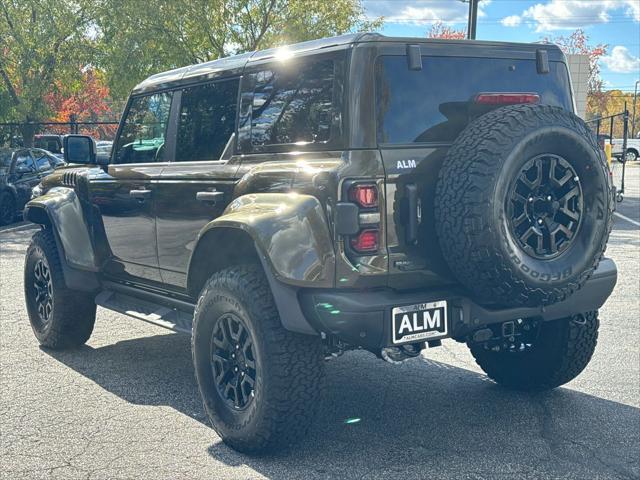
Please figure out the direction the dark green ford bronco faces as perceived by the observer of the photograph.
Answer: facing away from the viewer and to the left of the viewer

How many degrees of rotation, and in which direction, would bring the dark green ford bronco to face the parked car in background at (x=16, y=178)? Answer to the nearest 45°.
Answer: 0° — it already faces it

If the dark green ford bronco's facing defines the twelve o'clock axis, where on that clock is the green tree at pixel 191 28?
The green tree is roughly at 1 o'clock from the dark green ford bronco.
